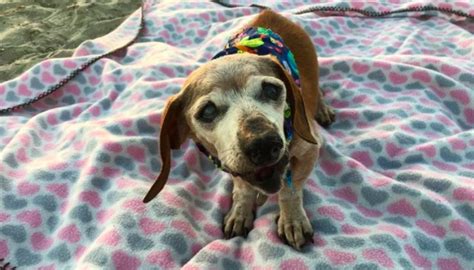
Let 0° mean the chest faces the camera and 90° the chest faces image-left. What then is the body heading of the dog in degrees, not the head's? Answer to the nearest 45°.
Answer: approximately 0°
